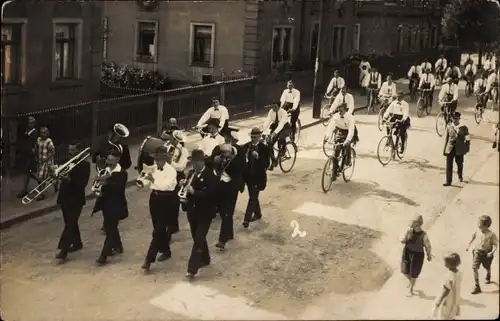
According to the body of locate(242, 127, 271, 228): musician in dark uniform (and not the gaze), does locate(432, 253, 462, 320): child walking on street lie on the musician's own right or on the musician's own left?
on the musician's own left

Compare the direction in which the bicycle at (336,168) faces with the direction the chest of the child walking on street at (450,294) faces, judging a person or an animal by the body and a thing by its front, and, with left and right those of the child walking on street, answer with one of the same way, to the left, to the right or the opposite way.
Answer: to the left

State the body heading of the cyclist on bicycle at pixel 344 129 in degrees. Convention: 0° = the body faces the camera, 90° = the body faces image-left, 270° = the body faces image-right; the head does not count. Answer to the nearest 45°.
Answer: approximately 45°

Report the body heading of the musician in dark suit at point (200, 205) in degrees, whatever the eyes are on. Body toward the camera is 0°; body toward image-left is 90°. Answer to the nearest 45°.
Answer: approximately 45°

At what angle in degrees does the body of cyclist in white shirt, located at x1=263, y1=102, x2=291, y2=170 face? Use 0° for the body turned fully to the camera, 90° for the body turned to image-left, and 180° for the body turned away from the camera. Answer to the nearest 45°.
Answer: approximately 45°

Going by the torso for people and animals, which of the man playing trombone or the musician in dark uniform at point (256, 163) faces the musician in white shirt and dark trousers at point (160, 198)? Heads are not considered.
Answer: the musician in dark uniform at point (256, 163)

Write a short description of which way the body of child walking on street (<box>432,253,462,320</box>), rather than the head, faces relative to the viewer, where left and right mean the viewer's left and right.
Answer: facing away from the viewer and to the left of the viewer

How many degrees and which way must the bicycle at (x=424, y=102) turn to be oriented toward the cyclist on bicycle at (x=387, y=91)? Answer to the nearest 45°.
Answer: approximately 90° to its right
